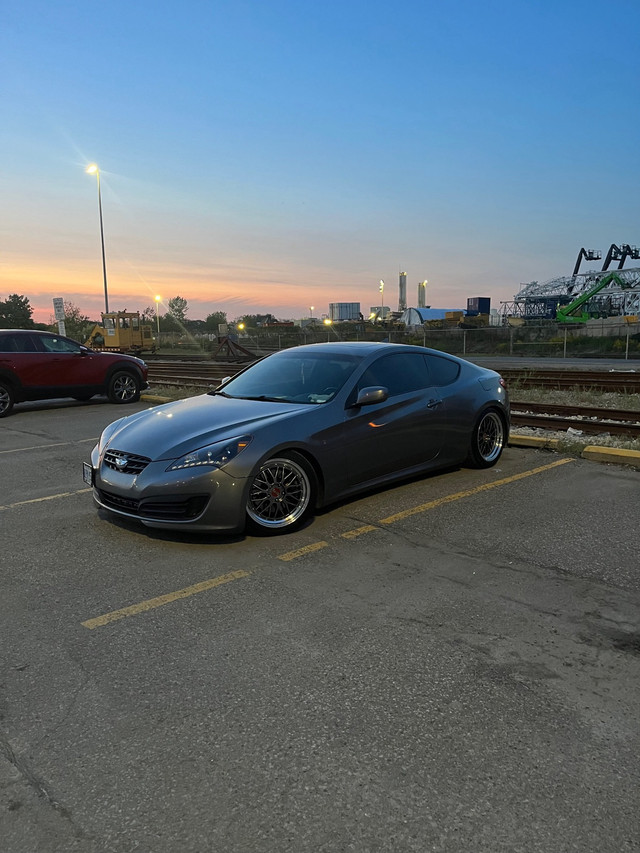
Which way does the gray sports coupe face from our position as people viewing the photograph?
facing the viewer and to the left of the viewer

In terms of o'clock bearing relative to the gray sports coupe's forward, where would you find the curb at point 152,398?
The curb is roughly at 4 o'clock from the gray sports coupe.

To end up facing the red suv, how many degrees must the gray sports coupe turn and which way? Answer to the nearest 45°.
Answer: approximately 90° to its right

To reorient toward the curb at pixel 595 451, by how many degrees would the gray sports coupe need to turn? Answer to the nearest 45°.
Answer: approximately 180°

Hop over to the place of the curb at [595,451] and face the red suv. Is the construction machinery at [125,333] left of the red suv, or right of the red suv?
right

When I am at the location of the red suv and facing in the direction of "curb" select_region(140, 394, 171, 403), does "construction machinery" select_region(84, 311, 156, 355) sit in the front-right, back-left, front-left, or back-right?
front-left

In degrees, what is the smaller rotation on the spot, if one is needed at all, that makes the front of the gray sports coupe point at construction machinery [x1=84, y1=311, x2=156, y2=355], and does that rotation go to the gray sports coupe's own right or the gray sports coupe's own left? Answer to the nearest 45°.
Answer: approximately 135° to the gray sports coupe's own right
